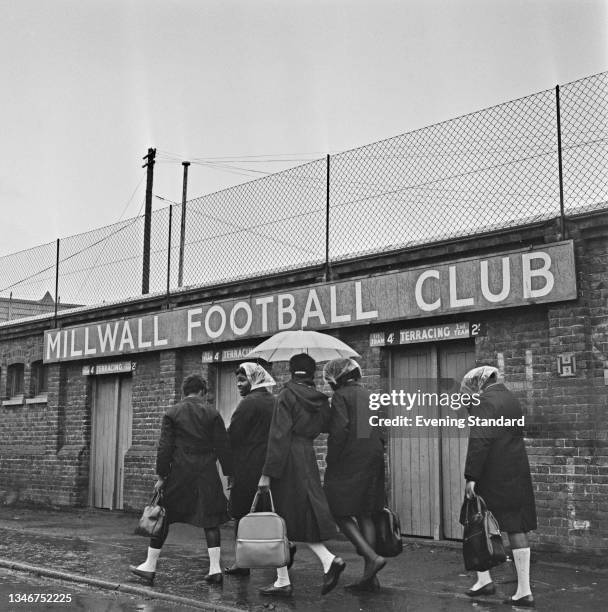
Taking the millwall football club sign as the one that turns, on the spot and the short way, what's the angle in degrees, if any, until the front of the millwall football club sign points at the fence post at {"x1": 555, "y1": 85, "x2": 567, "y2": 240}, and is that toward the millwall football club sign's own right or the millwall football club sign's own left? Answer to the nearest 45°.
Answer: approximately 90° to the millwall football club sign's own left

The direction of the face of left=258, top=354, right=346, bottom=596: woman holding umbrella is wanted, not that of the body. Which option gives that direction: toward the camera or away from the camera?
away from the camera

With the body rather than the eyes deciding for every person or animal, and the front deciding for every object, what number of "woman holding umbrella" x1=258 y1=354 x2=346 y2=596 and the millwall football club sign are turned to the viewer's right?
0

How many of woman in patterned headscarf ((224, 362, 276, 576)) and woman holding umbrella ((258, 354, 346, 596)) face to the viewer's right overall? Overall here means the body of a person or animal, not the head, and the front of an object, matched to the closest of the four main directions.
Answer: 0

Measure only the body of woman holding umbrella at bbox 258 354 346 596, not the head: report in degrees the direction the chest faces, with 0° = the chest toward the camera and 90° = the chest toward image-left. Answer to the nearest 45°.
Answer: approximately 135°

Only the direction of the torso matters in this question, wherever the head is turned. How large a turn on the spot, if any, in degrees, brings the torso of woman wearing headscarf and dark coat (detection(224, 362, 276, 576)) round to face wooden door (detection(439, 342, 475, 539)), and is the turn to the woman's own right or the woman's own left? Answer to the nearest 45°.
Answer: approximately 135° to the woman's own right
